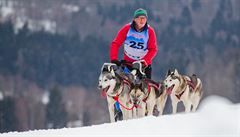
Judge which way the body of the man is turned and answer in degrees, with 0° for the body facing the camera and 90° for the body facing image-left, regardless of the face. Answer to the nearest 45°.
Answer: approximately 0°

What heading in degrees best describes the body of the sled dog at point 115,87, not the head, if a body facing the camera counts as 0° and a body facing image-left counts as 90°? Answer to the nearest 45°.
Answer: approximately 45°

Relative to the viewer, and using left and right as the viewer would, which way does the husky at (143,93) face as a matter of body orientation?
facing the viewer and to the left of the viewer

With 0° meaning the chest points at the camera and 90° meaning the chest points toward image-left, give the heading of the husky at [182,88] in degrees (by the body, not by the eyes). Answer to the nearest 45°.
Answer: approximately 45°

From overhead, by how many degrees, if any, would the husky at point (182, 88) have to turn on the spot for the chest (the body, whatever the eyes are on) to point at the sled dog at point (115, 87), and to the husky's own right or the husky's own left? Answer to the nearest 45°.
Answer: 0° — it already faces it
